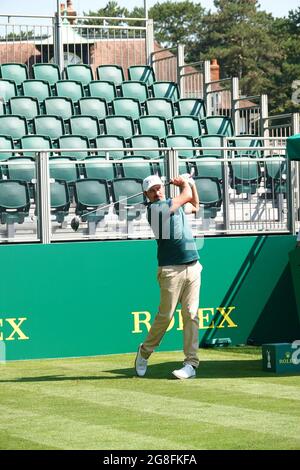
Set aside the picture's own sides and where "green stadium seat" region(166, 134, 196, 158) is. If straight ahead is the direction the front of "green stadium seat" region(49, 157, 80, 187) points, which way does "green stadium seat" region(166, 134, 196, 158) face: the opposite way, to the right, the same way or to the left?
the same way

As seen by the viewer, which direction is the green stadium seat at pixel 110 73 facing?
toward the camera

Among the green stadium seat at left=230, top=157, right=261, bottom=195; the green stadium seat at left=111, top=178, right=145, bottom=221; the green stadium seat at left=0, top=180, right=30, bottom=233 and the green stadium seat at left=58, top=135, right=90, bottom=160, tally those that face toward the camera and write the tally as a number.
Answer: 4

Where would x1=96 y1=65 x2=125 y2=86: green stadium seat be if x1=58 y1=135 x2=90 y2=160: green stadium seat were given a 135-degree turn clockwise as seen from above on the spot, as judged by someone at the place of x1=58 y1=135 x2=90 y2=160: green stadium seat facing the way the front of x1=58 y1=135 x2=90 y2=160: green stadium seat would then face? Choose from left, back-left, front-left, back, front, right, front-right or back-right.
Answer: front-right

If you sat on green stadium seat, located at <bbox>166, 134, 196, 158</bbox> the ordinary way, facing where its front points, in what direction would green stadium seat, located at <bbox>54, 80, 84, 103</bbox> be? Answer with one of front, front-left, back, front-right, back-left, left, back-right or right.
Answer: back-right

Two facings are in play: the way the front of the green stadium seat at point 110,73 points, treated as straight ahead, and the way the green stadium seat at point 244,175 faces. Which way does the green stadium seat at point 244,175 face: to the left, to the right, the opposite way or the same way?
the same way

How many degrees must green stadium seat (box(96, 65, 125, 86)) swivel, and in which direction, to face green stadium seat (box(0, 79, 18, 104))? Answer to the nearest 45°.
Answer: approximately 45° to its right

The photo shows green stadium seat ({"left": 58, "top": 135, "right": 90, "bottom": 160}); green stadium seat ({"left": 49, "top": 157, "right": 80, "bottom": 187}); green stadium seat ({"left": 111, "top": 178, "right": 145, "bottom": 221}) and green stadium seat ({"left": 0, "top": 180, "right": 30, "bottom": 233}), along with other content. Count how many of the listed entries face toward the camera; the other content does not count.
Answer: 4

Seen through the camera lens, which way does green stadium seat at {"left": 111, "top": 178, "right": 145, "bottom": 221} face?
facing the viewer

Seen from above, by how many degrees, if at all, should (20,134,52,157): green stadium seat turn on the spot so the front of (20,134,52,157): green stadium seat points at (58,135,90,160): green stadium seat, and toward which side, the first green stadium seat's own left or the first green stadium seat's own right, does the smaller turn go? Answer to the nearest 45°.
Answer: approximately 90° to the first green stadium seat's own left

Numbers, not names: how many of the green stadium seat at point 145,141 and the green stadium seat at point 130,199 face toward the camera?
2

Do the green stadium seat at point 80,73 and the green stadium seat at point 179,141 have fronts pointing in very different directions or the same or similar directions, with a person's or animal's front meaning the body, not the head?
same or similar directions

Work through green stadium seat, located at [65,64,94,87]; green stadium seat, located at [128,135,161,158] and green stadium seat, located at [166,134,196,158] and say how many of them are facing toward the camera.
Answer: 3

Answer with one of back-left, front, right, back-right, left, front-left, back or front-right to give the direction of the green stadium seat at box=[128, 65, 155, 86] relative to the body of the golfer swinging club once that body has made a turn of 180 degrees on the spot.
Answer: front-right

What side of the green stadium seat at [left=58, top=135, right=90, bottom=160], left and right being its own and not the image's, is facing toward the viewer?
front

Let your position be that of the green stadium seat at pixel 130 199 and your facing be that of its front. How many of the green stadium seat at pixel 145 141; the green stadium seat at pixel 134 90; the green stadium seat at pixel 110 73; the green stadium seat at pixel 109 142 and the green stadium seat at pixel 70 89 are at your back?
5

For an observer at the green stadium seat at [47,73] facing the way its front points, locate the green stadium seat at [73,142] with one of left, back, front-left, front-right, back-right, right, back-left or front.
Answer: front

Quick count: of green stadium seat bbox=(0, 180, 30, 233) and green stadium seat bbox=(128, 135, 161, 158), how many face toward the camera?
2

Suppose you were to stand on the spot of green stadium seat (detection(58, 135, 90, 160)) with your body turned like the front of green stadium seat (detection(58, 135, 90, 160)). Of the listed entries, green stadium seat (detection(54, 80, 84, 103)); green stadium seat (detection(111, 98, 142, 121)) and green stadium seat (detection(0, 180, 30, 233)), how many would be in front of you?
1
